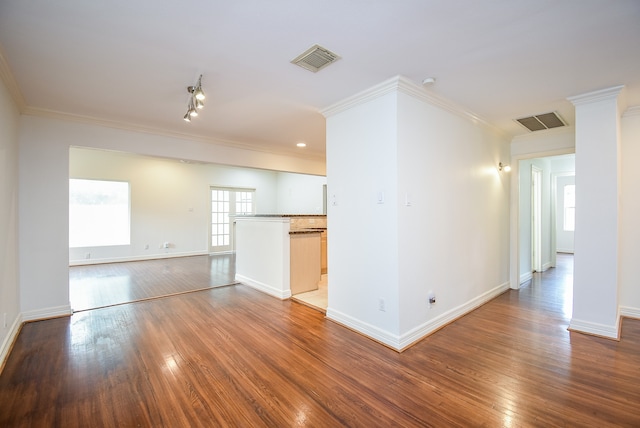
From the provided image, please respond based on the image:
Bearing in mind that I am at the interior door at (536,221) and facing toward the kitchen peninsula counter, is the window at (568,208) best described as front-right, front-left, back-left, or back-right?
back-right

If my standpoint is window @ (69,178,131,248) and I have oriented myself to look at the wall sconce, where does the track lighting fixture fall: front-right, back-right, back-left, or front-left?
front-right

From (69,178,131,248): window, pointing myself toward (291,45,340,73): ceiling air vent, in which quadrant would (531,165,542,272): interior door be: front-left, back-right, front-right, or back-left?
front-left

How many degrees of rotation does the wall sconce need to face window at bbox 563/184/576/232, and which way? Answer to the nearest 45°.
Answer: approximately 135° to its left

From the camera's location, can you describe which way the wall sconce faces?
facing the viewer and to the right of the viewer

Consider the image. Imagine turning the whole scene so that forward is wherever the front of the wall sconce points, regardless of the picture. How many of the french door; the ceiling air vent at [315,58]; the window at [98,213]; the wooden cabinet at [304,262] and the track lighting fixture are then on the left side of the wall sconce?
0

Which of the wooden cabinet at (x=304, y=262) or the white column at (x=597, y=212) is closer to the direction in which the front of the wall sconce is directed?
the white column

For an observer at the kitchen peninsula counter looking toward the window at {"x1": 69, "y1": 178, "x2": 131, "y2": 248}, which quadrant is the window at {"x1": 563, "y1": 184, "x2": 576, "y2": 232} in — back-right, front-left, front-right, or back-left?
back-right

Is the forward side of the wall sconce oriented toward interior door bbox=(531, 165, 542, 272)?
no

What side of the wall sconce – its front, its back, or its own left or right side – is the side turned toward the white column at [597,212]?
front

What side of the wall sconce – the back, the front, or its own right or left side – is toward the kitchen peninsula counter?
right
